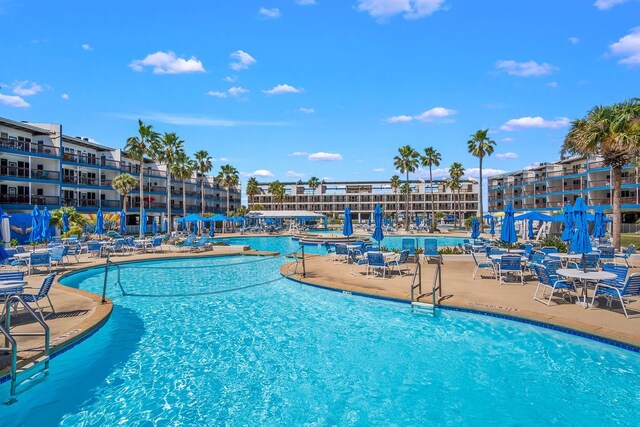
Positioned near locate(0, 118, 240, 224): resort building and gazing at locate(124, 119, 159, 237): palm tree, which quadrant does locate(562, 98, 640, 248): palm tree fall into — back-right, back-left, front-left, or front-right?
front-left

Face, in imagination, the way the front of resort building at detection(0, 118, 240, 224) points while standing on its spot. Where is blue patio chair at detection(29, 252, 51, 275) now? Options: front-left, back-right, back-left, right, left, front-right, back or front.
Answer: front-right

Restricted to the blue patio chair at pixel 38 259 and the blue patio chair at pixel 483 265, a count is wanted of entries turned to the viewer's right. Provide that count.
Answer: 1

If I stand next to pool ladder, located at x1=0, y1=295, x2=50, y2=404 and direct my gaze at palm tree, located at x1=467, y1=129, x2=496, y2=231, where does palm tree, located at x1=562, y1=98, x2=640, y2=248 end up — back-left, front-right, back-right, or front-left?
front-right

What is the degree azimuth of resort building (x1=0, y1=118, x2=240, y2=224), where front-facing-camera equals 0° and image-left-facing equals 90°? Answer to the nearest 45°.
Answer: approximately 315°

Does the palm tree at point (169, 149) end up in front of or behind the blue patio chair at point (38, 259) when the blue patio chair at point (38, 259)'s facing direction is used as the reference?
in front

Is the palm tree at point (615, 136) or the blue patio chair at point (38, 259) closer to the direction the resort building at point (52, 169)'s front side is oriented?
the palm tree

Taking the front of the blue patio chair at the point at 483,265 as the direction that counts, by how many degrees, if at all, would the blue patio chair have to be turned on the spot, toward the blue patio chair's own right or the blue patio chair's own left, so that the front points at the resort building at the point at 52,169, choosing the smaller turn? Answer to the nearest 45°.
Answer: approximately 180°
